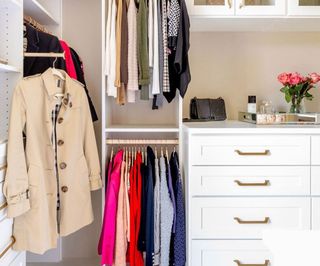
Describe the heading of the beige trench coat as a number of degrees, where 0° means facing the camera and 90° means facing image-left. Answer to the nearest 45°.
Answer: approximately 315°

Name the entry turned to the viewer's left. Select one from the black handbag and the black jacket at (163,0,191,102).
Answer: the black jacket

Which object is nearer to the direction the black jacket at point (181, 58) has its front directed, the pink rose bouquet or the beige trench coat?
the beige trench coat

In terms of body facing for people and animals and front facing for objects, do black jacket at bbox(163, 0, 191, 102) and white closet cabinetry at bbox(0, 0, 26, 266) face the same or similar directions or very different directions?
very different directions

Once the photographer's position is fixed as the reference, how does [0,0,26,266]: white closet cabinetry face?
facing to the right of the viewer

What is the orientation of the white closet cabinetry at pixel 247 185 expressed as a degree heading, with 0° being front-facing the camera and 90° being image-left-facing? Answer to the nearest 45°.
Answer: approximately 0°

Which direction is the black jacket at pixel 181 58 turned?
to the viewer's left
